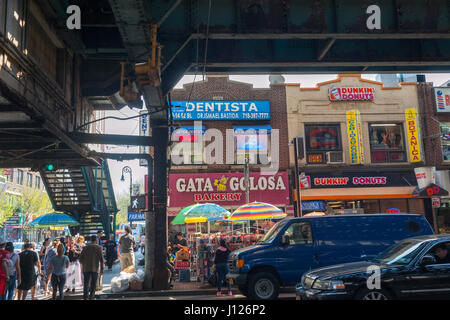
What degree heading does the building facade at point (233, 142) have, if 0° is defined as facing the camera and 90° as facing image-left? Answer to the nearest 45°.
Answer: approximately 0°

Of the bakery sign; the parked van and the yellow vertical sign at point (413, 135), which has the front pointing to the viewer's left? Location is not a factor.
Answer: the parked van

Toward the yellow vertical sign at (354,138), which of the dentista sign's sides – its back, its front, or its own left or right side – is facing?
left

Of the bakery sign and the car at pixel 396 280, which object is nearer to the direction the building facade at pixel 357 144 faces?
the car

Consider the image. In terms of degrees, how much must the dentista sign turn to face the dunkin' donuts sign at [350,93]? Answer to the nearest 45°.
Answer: approximately 90° to its left

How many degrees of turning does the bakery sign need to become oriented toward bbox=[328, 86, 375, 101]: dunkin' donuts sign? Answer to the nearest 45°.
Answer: approximately 90° to its left

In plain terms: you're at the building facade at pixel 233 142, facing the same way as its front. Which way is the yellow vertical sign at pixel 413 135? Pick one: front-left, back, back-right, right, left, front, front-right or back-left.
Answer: left

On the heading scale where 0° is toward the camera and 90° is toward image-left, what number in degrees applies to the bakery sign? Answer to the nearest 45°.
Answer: approximately 0°

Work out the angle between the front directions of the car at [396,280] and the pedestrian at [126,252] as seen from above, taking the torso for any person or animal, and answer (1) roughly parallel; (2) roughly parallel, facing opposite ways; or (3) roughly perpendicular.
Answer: roughly perpendicular
